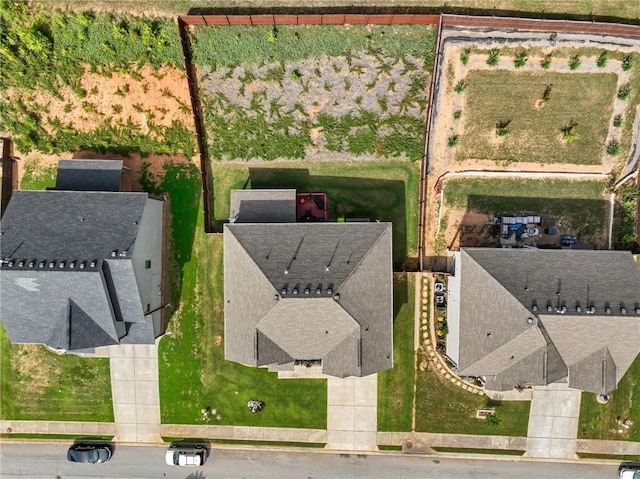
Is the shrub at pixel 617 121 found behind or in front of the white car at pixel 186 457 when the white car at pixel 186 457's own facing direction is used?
behind

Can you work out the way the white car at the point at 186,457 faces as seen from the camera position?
facing to the left of the viewer

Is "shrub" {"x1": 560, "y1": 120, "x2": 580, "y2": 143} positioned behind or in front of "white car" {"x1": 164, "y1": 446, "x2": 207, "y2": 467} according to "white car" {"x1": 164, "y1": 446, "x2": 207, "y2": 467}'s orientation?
behind

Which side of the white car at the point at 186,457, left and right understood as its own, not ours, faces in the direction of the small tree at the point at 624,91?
back
